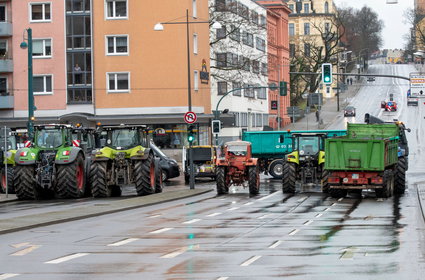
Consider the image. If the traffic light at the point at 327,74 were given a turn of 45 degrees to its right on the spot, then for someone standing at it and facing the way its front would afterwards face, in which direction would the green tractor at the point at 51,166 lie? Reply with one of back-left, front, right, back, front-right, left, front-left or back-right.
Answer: front

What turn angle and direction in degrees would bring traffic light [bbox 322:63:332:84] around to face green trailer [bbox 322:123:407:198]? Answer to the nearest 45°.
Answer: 0° — it already faces it

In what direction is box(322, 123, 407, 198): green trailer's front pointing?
away from the camera

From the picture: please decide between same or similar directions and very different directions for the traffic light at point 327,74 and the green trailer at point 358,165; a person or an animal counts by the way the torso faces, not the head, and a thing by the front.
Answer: very different directions

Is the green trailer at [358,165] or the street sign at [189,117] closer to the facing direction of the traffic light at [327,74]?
the green trailer

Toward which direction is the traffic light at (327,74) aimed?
toward the camera

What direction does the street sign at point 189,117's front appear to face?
toward the camera
